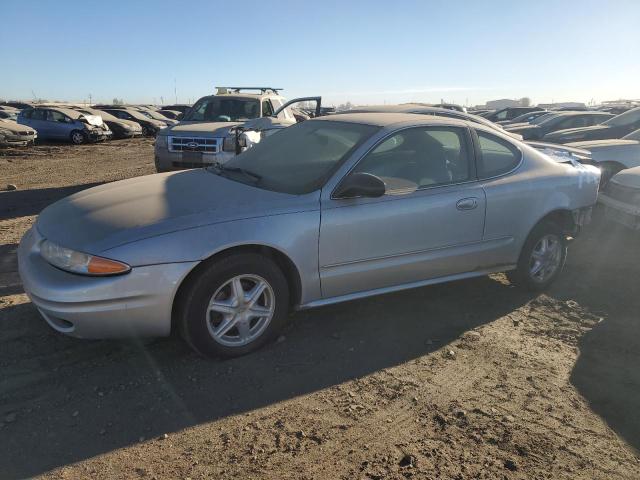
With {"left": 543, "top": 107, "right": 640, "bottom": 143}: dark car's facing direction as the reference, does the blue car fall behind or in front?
in front

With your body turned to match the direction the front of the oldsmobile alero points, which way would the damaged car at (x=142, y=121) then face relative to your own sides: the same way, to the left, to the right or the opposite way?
to the left

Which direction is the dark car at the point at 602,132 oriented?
to the viewer's left

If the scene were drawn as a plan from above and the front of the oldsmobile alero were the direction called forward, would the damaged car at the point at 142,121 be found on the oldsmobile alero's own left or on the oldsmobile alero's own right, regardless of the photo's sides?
on the oldsmobile alero's own right

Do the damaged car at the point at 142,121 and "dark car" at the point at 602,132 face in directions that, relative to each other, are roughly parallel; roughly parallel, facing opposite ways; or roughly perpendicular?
roughly parallel, facing opposite ways

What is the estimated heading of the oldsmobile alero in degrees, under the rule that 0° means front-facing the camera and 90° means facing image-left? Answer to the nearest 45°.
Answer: approximately 45°

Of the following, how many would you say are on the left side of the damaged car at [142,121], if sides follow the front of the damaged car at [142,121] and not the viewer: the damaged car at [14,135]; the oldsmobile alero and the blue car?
0

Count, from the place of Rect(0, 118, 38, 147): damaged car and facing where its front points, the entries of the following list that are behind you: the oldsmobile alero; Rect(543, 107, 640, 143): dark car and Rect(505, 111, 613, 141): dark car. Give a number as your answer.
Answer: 0

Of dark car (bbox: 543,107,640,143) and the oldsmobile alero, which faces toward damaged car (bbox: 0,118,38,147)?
dark car (bbox: 543,107,640,143)

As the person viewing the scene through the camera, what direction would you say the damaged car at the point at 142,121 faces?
facing the viewer and to the right of the viewer

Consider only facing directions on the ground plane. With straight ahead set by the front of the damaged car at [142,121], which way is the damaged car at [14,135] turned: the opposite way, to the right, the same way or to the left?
the same way

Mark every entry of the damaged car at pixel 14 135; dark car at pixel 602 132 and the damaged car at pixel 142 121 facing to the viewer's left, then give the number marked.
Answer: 1

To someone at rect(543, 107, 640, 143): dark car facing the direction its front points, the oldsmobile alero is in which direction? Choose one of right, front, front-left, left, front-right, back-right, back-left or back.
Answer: left

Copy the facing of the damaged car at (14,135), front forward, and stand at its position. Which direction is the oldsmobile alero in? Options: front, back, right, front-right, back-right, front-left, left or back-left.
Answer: front-right

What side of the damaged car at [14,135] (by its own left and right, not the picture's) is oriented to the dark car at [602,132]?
front

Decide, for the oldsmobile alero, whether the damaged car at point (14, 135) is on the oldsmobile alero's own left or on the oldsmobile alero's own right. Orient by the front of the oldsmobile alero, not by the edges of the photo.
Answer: on the oldsmobile alero's own right

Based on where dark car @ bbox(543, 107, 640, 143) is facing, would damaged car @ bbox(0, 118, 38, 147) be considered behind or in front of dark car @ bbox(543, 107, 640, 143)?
in front

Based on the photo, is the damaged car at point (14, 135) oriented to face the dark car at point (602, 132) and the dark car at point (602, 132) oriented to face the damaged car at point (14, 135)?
yes
